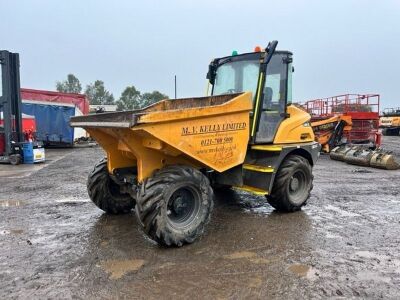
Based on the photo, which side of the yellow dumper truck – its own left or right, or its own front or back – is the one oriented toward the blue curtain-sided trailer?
right

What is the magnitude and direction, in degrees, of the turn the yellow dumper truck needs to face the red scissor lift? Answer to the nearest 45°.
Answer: approximately 180°

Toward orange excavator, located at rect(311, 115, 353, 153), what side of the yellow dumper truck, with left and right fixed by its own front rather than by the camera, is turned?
back

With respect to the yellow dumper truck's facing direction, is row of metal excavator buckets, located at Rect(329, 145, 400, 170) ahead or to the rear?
to the rear

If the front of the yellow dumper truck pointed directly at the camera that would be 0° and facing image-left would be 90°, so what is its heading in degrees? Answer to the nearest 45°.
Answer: approximately 45°
